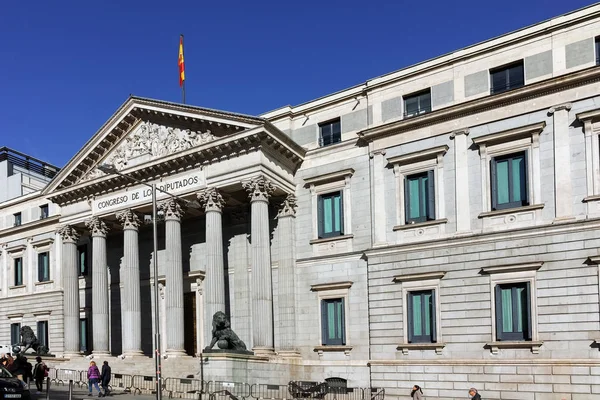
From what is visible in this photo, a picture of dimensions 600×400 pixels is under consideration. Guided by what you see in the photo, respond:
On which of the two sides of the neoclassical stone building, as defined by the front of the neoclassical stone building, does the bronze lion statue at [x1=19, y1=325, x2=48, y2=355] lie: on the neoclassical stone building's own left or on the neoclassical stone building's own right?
on the neoclassical stone building's own right

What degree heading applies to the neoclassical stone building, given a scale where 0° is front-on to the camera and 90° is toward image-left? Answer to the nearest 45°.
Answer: approximately 45°

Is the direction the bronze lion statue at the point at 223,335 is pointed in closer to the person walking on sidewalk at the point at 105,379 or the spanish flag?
the person walking on sidewalk

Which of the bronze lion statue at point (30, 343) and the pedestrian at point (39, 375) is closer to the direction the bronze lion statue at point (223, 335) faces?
the pedestrian

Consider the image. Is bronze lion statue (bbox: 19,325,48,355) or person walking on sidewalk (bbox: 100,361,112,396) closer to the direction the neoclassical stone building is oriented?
the person walking on sidewalk
